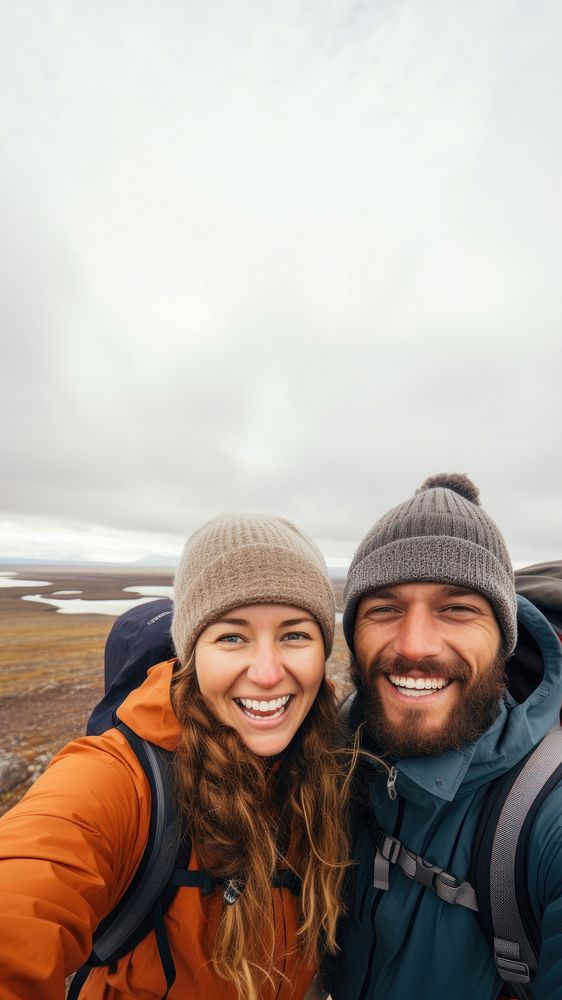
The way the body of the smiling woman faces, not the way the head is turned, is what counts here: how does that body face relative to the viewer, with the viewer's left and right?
facing the viewer

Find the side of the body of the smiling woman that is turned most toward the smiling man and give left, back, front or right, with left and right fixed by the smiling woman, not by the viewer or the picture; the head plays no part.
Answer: left
